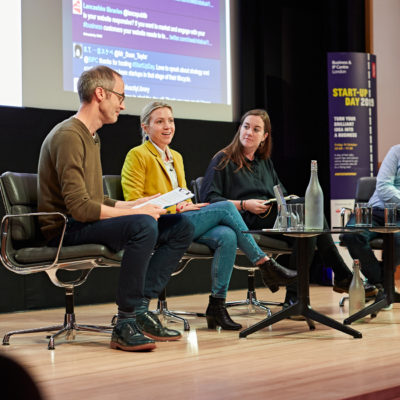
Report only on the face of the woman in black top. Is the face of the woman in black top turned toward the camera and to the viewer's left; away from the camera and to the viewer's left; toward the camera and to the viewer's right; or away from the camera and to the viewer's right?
toward the camera and to the viewer's left

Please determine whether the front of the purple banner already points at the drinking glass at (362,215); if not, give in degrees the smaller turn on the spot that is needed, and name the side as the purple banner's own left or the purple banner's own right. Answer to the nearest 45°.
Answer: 0° — it already faces it

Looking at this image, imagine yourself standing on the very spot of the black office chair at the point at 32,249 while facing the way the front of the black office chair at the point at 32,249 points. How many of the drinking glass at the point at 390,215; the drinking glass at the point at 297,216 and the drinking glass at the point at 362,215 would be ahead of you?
3

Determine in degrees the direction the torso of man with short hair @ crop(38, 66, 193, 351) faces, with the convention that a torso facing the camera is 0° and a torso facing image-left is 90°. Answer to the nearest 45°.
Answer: approximately 270°

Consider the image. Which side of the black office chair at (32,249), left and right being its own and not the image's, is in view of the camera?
right

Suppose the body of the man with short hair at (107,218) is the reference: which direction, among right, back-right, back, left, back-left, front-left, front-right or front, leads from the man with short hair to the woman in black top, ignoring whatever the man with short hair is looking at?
front-left

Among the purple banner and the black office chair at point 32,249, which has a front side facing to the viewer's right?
the black office chair

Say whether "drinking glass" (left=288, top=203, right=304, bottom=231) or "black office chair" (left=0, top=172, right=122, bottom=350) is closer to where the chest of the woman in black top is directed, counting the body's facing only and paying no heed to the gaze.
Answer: the drinking glass

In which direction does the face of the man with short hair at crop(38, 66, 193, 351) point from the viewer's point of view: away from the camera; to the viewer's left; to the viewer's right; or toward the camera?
to the viewer's right

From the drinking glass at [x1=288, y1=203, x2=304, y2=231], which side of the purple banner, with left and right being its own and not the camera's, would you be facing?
front

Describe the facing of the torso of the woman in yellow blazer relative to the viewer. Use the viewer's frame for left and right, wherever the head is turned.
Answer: facing the viewer and to the right of the viewer
